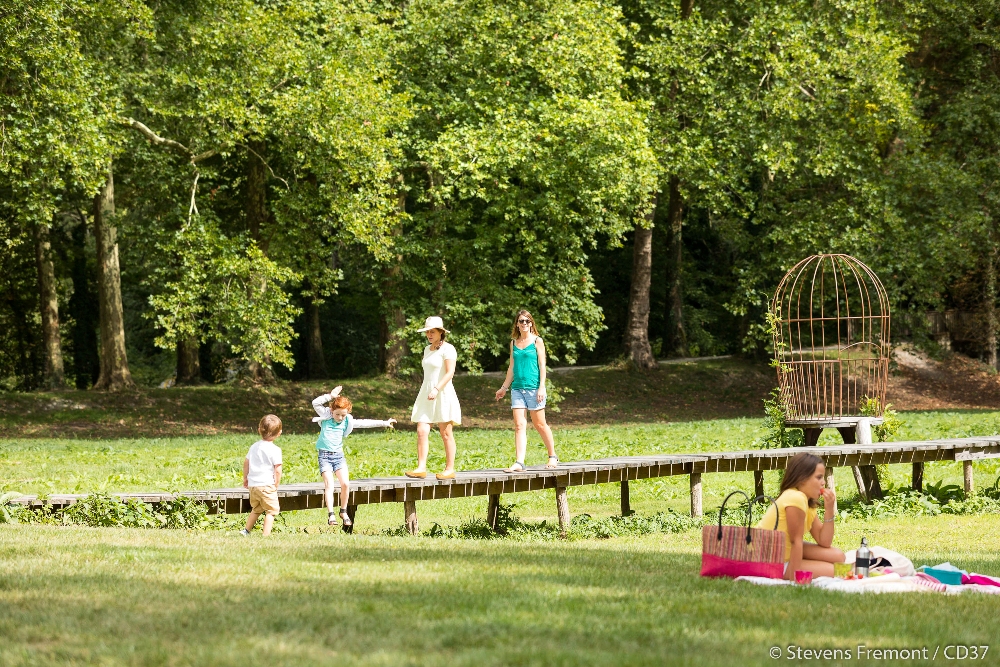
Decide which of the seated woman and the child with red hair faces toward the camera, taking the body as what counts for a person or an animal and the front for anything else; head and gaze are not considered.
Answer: the child with red hair

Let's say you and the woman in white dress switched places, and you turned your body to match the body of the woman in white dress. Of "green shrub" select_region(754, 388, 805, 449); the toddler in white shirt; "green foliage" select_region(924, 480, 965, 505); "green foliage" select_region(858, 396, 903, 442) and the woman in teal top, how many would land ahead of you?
1

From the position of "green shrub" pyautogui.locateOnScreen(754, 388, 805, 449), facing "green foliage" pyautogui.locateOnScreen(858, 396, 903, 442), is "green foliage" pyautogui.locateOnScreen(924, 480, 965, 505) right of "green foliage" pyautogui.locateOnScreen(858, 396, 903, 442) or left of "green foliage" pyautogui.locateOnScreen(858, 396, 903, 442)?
right

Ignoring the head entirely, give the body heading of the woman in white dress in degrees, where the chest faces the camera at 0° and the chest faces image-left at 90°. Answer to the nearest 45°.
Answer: approximately 45°

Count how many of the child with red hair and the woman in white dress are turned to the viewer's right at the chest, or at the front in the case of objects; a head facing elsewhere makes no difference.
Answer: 0

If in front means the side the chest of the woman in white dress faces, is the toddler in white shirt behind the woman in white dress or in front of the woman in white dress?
in front

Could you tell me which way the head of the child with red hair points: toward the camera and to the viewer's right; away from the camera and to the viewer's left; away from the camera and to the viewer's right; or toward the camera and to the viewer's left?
toward the camera and to the viewer's left

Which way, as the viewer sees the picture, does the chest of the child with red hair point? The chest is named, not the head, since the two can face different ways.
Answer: toward the camera

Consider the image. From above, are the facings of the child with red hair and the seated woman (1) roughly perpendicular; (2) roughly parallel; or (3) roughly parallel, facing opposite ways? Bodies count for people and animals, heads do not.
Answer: roughly perpendicular
